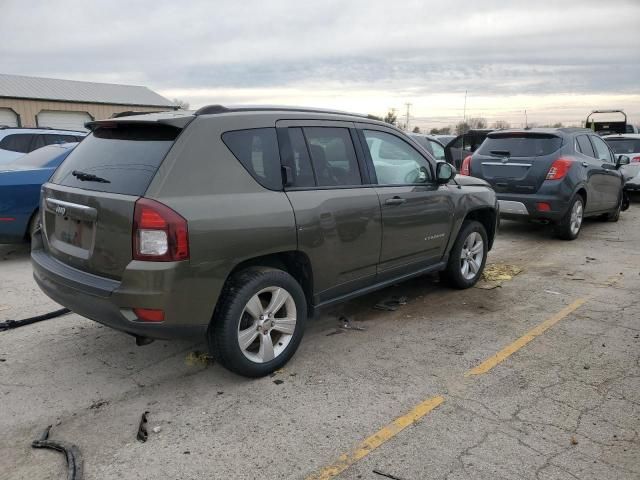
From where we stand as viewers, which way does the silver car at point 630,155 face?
facing away from the viewer and to the right of the viewer

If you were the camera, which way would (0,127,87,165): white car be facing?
facing away from the viewer and to the right of the viewer

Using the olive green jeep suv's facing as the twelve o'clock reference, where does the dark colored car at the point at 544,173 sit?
The dark colored car is roughly at 12 o'clock from the olive green jeep suv.

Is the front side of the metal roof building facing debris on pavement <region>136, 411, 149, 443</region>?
yes

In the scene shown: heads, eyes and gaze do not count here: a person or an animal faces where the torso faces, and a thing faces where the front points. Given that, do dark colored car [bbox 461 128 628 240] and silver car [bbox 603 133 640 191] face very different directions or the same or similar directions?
same or similar directions

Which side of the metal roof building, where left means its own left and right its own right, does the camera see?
front

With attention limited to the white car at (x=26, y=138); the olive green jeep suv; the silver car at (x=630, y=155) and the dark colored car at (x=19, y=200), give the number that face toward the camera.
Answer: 0

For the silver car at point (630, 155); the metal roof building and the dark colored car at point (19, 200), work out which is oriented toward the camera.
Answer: the metal roof building

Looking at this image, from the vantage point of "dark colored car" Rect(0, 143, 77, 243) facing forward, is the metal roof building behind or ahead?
ahead

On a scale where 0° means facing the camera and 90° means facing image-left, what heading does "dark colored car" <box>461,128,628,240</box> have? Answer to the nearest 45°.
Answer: approximately 225°

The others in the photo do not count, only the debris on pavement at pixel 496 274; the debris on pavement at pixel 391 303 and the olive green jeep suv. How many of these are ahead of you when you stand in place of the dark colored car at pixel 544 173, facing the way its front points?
0
